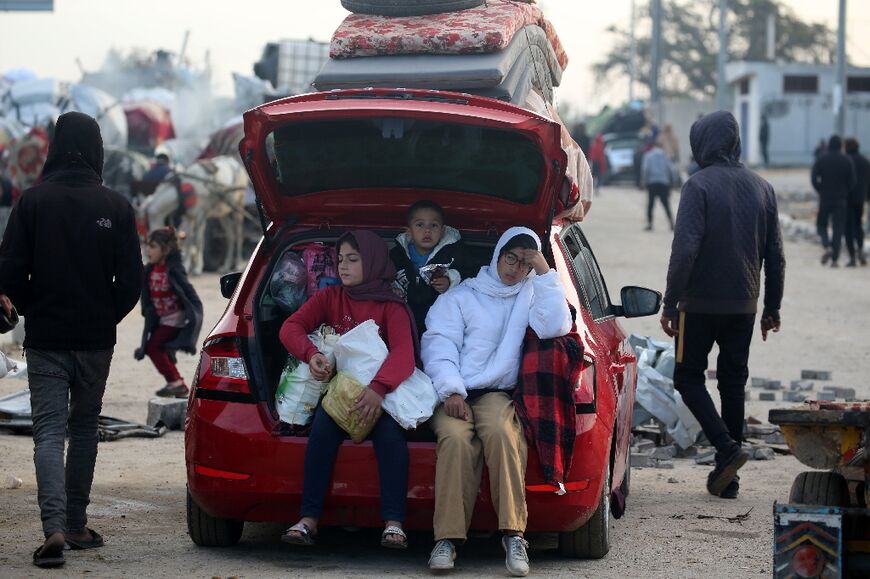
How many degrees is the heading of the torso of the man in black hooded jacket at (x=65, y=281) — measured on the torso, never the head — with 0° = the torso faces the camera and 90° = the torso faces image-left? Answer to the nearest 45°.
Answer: approximately 180°

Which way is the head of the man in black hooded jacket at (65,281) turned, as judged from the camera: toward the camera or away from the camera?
away from the camera

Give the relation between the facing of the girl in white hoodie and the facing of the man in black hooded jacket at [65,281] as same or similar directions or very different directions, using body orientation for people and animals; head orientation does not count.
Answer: very different directions

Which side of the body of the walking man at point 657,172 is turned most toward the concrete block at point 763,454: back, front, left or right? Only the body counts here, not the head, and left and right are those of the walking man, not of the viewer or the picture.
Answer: back

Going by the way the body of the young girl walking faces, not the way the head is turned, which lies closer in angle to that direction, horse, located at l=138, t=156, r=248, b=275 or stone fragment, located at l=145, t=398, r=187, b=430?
the stone fragment

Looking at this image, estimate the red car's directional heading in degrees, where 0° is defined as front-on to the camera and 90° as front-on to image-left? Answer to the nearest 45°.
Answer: approximately 180°

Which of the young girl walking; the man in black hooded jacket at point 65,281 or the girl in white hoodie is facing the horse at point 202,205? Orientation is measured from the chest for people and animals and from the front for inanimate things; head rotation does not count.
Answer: the man in black hooded jacket
